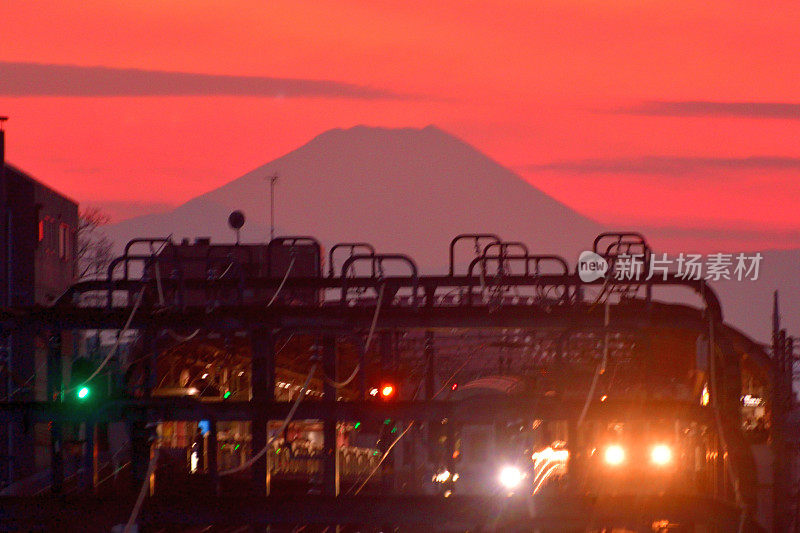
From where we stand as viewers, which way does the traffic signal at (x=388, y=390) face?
facing the viewer

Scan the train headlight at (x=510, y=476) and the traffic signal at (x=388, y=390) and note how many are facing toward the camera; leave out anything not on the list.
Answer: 2

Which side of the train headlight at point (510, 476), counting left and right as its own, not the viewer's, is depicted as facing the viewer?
front

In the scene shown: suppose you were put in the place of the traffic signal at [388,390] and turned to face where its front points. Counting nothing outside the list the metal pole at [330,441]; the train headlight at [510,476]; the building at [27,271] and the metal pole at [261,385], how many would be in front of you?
2

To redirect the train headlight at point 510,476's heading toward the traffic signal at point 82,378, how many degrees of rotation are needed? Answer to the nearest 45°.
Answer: approximately 45° to its right
